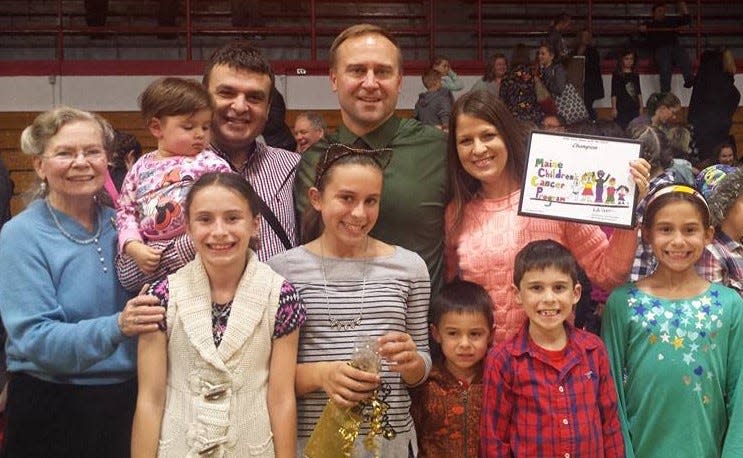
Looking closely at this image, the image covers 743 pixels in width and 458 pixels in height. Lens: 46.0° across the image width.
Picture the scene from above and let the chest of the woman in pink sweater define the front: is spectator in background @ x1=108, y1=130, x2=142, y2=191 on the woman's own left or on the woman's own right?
on the woman's own right

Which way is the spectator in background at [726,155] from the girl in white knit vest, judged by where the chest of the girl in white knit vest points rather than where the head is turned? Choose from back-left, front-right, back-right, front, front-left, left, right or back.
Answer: back-left

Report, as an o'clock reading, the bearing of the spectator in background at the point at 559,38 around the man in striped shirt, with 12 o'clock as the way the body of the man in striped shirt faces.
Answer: The spectator in background is roughly at 7 o'clock from the man in striped shirt.

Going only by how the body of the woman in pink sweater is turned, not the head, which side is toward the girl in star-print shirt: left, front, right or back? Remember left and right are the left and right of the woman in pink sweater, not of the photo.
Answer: left

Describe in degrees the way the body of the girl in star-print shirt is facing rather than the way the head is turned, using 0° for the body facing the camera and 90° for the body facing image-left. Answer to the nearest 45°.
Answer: approximately 0°

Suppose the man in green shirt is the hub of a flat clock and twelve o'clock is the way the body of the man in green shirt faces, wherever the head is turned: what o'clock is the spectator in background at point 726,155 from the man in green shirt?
The spectator in background is roughly at 7 o'clock from the man in green shirt.

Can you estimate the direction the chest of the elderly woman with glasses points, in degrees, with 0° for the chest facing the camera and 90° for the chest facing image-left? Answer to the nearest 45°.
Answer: approximately 315°

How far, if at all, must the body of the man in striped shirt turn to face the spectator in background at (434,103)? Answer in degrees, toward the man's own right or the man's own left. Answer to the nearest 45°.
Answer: approximately 180°

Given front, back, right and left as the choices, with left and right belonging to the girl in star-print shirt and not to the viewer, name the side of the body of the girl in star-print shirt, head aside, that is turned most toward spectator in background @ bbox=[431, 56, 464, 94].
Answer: back

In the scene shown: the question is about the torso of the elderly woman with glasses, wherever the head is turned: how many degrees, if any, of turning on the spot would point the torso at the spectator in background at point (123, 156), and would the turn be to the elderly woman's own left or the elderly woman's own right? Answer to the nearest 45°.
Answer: approximately 135° to the elderly woman's own left

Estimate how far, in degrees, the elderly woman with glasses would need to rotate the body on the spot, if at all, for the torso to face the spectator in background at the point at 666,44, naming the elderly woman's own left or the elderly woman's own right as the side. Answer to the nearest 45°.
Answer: approximately 90° to the elderly woman's own left
